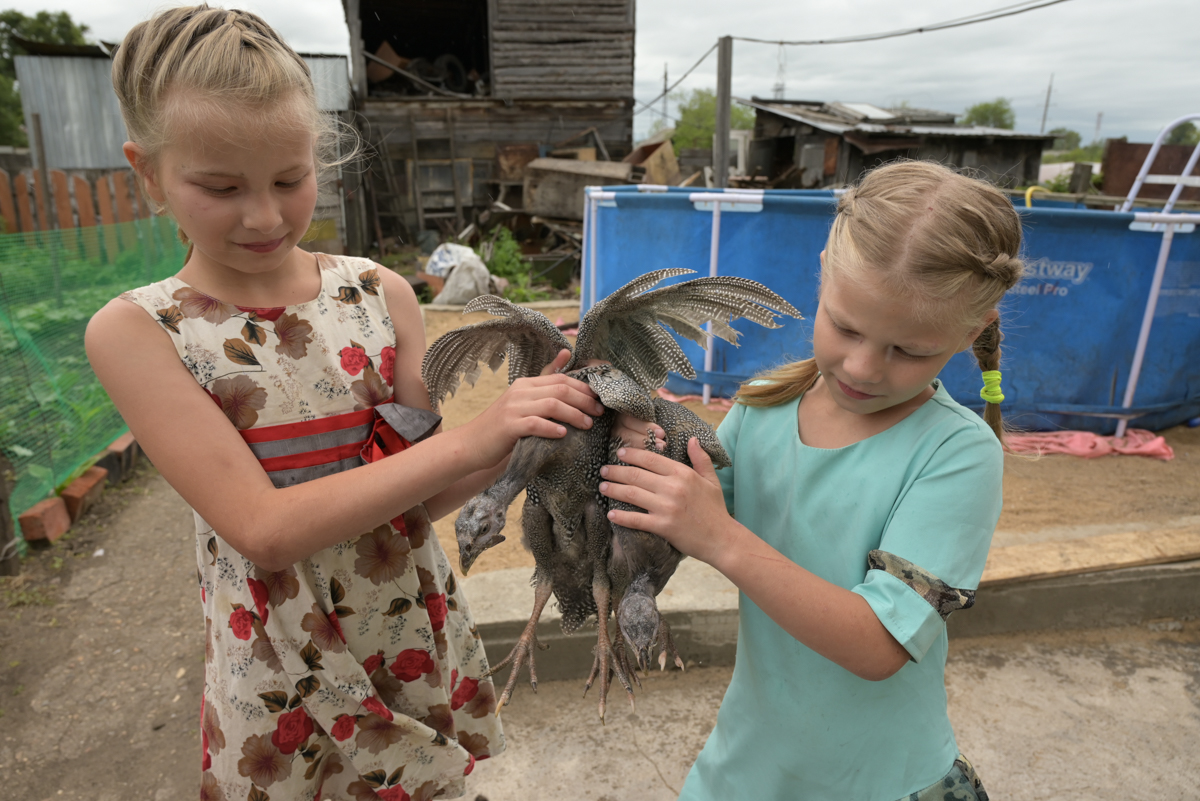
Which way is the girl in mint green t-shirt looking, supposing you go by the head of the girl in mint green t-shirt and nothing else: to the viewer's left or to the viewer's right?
to the viewer's left

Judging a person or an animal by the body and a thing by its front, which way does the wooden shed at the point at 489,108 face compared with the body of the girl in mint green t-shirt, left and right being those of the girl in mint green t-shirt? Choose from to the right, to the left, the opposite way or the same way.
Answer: to the left

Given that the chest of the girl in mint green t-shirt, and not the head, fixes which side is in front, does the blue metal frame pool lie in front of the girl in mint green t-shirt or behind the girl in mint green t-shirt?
behind

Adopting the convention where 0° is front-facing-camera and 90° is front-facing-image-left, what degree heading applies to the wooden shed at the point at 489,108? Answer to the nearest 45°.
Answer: approximately 0°
